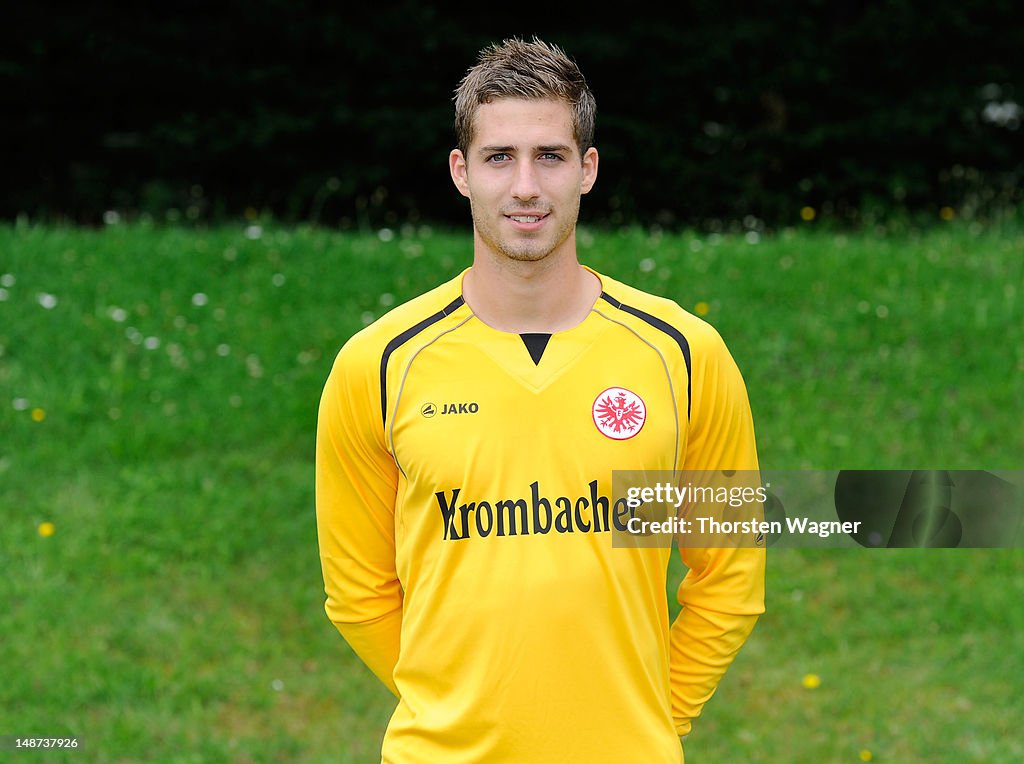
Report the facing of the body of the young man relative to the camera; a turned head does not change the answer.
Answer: toward the camera

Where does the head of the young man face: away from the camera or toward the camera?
toward the camera
